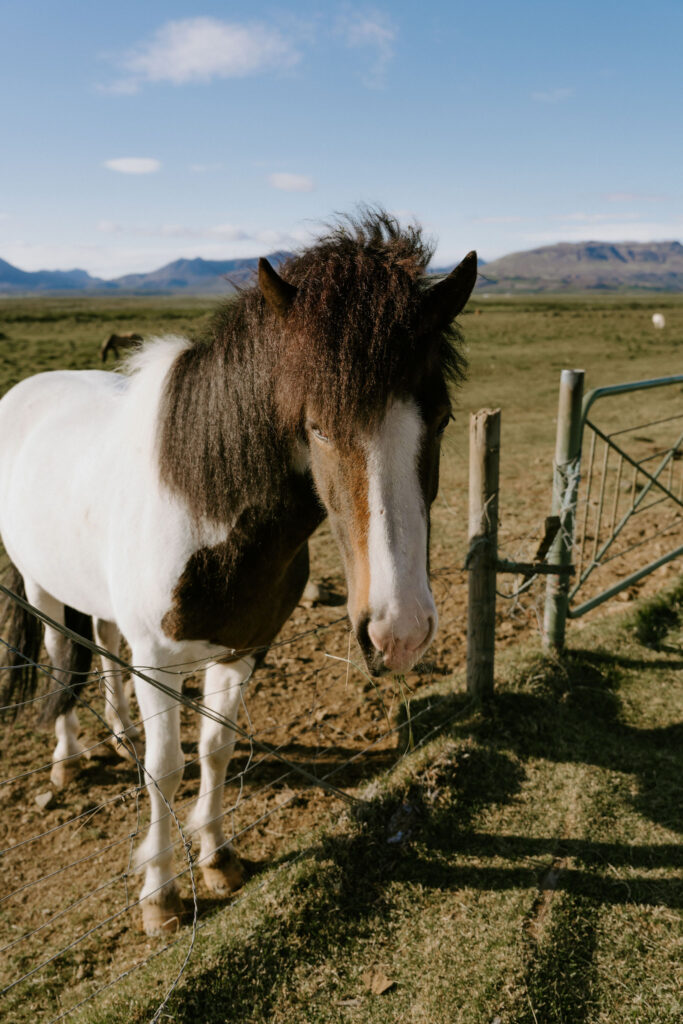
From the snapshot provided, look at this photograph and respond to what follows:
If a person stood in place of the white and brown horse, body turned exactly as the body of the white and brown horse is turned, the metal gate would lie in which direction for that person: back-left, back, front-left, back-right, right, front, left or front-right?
left

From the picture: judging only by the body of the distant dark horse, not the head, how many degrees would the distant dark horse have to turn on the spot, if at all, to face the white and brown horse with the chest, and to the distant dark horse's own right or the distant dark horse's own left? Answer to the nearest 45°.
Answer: approximately 90° to the distant dark horse's own left

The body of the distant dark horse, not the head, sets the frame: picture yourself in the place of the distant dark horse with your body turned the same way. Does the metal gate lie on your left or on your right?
on your left

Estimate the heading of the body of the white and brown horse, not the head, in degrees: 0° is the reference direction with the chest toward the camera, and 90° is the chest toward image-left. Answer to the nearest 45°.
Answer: approximately 315°

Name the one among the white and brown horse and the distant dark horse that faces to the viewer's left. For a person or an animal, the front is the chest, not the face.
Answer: the distant dark horse

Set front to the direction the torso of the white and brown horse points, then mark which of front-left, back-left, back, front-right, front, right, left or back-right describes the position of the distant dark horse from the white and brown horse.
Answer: back-left

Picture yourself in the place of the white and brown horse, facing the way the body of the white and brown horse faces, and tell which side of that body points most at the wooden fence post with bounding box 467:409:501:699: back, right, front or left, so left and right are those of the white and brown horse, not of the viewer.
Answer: left

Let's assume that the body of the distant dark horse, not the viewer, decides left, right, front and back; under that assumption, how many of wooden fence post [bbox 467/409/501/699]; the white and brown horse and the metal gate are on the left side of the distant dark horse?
3

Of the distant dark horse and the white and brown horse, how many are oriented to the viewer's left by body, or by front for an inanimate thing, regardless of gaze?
1

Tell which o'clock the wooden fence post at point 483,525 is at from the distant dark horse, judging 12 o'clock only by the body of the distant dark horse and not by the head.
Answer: The wooden fence post is roughly at 9 o'clock from the distant dark horse.

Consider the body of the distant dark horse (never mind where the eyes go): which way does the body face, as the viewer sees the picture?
to the viewer's left

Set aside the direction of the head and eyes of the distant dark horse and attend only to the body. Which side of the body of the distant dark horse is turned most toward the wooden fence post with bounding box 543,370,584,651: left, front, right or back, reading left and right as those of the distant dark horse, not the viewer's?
left
